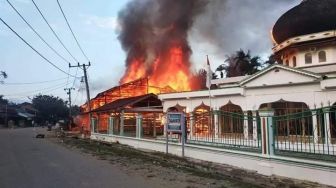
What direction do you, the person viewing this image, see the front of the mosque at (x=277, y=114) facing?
facing the viewer and to the left of the viewer
